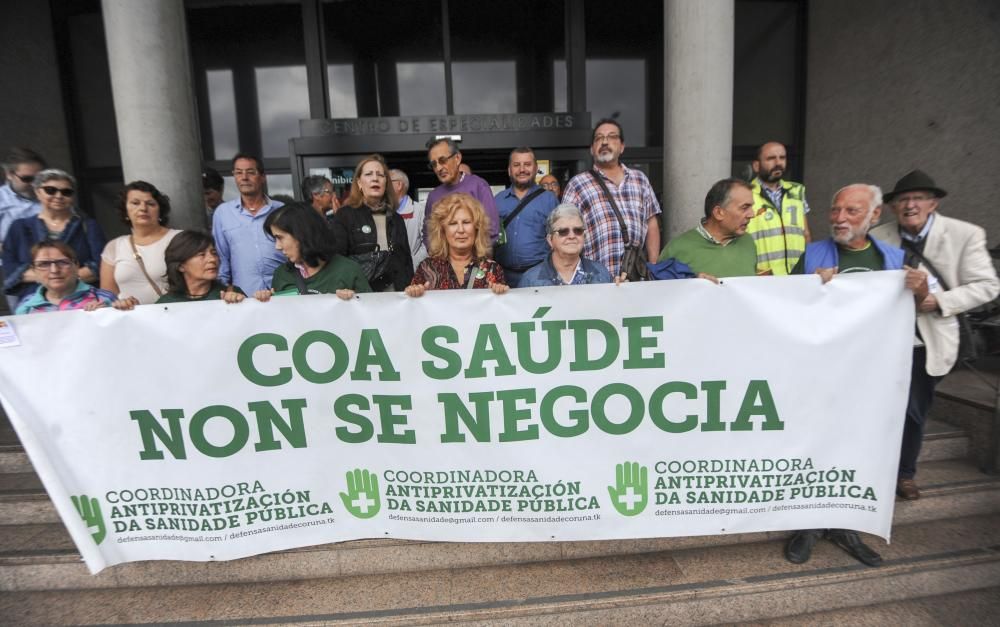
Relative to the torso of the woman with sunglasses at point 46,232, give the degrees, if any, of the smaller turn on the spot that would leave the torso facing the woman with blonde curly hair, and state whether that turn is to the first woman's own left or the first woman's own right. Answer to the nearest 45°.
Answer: approximately 45° to the first woman's own left

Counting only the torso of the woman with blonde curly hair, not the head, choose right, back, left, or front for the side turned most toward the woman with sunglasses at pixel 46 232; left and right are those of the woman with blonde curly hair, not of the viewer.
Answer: right

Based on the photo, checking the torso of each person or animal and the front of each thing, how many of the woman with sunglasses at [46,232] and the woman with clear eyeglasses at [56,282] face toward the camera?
2

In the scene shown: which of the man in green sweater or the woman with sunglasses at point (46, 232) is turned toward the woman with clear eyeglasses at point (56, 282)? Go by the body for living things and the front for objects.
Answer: the woman with sunglasses at point (46, 232)

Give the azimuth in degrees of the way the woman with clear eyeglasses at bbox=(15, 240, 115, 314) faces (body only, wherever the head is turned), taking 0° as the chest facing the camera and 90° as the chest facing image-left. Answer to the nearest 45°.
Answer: approximately 0°

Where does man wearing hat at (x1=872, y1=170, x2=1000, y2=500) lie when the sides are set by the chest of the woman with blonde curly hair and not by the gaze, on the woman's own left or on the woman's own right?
on the woman's own left

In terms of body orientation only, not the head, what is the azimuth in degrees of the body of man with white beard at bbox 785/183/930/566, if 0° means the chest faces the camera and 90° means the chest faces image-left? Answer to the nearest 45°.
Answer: approximately 0°

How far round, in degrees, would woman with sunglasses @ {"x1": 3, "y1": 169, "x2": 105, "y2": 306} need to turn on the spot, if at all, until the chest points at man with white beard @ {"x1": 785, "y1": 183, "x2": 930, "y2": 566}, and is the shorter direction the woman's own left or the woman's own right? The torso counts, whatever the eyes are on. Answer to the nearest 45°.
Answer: approximately 45° to the woman's own left
